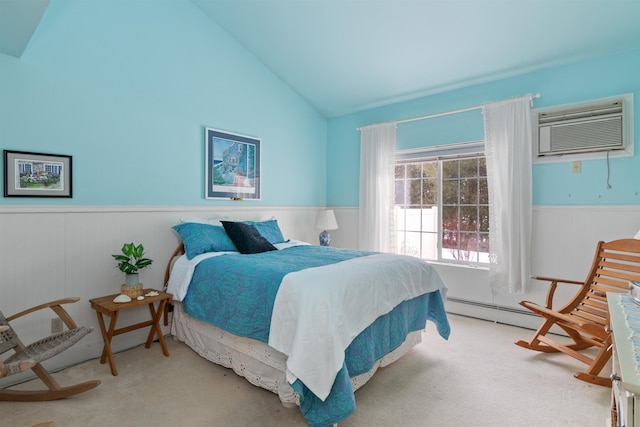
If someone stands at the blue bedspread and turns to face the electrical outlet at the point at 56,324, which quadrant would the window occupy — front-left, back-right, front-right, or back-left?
back-right

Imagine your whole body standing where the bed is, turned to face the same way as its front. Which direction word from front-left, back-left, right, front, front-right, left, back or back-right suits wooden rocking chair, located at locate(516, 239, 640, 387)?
front-left

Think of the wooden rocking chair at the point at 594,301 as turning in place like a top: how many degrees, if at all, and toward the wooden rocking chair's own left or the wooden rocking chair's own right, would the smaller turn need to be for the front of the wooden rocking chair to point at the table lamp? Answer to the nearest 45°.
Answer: approximately 45° to the wooden rocking chair's own right

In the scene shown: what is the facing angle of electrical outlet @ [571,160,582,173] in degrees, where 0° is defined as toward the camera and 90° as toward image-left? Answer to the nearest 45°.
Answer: approximately 0°

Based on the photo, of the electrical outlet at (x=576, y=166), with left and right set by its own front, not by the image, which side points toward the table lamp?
right

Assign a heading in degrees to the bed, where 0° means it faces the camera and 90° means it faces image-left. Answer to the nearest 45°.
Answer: approximately 315°

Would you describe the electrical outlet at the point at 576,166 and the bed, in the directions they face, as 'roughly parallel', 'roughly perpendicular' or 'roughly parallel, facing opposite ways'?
roughly perpendicular

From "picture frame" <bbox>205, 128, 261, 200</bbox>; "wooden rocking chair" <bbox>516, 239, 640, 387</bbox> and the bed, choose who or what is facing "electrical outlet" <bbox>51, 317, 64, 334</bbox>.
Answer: the wooden rocking chair

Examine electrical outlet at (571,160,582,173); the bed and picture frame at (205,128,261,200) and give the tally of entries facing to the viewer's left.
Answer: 0

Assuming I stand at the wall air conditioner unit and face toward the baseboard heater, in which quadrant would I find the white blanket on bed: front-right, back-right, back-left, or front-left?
front-left

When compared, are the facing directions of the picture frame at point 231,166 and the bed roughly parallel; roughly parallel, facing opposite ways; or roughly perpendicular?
roughly parallel

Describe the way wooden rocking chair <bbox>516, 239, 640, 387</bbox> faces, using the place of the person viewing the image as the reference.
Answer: facing the viewer and to the left of the viewer

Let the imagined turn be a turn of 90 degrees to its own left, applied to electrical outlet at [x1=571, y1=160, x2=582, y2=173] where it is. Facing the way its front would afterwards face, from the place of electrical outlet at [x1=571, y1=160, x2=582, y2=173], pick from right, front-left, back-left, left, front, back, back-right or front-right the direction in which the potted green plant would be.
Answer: back-right

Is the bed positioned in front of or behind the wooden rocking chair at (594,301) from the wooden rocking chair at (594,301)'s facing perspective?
in front

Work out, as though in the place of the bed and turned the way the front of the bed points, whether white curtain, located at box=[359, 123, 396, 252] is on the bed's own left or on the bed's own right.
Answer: on the bed's own left

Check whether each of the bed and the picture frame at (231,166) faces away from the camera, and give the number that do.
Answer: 0

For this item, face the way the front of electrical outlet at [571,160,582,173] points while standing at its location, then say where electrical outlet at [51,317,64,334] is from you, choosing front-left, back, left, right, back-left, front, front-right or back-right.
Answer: front-right
